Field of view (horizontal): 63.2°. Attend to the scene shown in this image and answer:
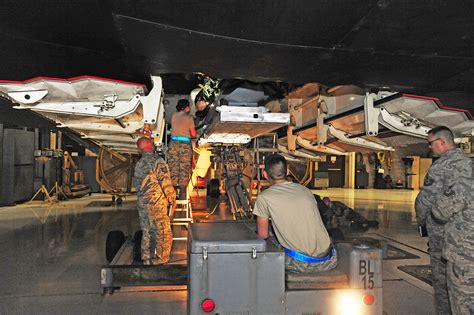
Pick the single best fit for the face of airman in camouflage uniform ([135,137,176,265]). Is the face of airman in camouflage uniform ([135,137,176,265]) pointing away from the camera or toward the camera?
away from the camera

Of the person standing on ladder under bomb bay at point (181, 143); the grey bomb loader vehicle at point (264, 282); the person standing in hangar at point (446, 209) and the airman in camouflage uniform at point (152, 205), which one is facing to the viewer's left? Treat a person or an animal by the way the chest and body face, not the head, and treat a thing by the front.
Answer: the person standing in hangar at point (446, 209)

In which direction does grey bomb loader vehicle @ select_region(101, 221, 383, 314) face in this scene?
away from the camera

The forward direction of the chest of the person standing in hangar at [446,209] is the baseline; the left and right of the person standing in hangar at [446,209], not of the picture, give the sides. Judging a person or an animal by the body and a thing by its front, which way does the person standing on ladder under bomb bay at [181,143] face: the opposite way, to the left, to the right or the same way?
to the right

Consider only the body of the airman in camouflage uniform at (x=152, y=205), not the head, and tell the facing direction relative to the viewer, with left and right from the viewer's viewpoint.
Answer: facing away from the viewer and to the right of the viewer

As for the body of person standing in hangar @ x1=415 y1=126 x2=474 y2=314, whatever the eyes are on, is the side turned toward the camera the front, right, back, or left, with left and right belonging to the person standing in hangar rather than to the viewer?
left

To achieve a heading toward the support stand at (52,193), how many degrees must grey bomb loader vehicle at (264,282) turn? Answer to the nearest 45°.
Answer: approximately 45° to its left

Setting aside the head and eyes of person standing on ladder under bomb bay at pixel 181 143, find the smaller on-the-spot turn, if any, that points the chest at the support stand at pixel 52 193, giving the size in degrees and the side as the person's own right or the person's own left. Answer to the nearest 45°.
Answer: approximately 90° to the person's own left

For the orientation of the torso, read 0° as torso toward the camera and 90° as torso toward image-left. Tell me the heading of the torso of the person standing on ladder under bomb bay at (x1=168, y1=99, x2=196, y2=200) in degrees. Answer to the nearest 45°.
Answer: approximately 225°

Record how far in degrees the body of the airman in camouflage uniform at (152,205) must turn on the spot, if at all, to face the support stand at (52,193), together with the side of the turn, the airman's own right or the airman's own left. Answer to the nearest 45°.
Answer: approximately 45° to the airman's own left

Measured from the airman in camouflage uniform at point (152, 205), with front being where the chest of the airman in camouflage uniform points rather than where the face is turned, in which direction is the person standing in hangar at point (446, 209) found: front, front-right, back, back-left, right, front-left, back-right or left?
right

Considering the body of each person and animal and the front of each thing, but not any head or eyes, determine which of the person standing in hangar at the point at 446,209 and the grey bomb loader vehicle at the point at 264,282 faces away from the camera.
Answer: the grey bomb loader vehicle

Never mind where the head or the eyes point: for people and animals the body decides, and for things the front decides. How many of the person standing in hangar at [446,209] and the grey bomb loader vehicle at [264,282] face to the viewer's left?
1

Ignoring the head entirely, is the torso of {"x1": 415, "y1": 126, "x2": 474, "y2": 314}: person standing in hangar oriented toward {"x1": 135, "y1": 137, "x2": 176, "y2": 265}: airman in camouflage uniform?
yes

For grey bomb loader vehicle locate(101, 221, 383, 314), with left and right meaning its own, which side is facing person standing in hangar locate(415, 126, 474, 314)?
right

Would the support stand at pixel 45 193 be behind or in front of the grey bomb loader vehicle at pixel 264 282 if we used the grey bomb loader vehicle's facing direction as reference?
in front

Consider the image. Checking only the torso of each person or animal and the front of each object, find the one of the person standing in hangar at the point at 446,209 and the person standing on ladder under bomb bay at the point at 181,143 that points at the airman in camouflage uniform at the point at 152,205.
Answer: the person standing in hangar at the point at 446,209

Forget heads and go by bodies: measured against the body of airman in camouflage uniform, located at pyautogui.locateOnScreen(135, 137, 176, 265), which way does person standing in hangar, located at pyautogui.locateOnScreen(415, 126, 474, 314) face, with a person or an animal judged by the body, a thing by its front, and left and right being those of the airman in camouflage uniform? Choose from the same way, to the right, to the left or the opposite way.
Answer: to the left
